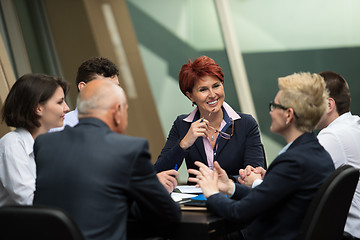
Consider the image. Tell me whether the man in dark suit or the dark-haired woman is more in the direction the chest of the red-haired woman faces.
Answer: the man in dark suit

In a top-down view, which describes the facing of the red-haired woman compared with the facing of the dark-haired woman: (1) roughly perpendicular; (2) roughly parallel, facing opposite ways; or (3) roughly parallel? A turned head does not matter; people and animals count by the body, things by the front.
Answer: roughly perpendicular

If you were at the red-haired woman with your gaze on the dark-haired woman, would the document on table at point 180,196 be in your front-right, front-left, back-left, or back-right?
front-left

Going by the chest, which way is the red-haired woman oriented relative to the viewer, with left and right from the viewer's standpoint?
facing the viewer

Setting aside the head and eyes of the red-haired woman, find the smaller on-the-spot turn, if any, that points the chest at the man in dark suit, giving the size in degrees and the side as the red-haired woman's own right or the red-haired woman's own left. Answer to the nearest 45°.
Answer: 0° — they already face them

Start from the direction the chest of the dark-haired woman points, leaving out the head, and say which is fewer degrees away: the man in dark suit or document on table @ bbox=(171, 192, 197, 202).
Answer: the document on table

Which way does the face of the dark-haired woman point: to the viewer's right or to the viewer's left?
to the viewer's right

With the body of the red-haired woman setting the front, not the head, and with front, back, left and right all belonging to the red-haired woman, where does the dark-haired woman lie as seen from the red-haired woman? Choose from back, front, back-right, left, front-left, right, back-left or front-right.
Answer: front-right

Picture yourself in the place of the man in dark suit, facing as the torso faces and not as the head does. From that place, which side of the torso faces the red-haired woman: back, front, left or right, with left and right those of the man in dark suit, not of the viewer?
front

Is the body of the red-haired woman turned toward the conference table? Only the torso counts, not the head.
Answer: yes

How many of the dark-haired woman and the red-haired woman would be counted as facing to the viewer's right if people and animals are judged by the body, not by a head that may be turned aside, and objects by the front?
1

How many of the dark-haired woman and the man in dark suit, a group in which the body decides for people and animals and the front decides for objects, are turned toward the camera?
0

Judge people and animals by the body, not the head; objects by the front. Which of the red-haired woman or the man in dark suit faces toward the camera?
the red-haired woman

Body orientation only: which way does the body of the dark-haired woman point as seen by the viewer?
to the viewer's right

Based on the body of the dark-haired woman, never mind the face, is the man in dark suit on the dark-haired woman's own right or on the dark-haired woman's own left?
on the dark-haired woman's own right

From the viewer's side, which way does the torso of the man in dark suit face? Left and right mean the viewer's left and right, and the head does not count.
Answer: facing away from the viewer and to the right of the viewer

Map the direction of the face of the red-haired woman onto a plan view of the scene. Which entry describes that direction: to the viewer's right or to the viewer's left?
to the viewer's right

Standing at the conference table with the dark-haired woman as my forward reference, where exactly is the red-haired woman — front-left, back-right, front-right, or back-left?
front-right
